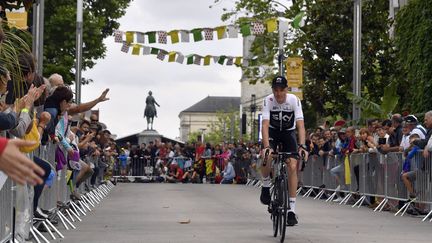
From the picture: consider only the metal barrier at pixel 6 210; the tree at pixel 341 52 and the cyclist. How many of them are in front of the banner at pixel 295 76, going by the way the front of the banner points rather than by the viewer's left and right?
2

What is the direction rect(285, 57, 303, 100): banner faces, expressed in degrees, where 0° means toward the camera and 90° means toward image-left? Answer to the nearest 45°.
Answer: approximately 0°

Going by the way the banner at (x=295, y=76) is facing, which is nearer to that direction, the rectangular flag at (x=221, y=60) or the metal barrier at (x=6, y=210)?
the metal barrier

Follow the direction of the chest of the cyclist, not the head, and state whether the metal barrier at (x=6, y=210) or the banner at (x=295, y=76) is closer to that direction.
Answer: the metal barrier

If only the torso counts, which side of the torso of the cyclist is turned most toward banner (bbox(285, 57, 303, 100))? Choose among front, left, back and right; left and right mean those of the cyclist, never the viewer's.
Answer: back

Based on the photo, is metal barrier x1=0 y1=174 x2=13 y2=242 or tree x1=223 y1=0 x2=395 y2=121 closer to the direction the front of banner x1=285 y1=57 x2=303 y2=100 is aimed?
the metal barrier

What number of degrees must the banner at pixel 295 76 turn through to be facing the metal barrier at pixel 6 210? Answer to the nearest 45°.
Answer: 0° — it already faces it

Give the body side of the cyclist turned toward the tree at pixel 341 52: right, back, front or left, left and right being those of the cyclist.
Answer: back

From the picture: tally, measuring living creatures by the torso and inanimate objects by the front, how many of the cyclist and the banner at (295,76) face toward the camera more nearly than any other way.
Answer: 2
